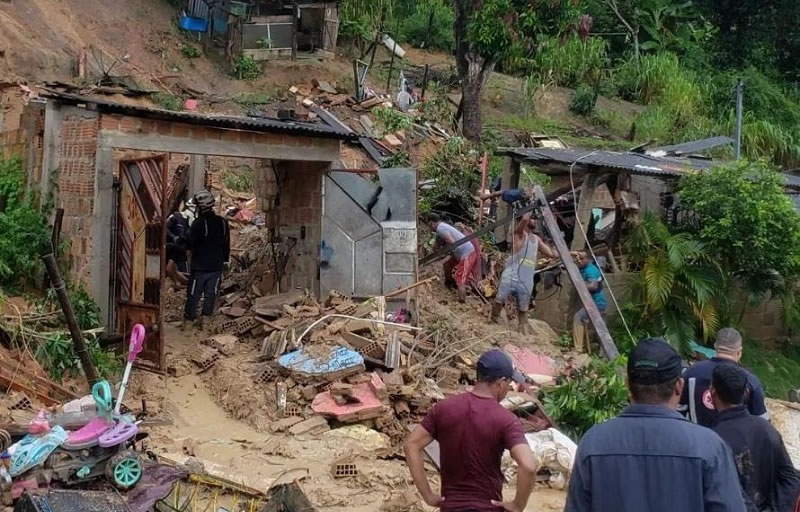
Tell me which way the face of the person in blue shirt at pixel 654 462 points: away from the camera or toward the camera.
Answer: away from the camera

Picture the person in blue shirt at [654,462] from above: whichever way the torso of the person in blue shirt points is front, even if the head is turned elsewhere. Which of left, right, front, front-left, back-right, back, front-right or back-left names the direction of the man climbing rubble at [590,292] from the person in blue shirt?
front

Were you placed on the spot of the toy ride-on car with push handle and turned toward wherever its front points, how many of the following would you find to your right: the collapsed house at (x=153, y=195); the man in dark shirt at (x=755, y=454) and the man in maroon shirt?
1

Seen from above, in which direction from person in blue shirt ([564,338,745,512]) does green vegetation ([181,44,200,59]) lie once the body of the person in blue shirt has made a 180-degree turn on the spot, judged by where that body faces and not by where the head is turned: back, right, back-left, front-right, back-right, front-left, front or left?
back-right

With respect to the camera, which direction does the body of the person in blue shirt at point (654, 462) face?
away from the camera

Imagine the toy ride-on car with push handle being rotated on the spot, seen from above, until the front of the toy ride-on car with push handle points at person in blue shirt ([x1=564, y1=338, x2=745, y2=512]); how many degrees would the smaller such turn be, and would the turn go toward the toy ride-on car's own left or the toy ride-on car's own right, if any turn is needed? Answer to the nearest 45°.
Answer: approximately 135° to the toy ride-on car's own left

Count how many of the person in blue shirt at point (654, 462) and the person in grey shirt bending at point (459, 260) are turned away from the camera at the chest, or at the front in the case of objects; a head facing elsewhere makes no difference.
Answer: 1

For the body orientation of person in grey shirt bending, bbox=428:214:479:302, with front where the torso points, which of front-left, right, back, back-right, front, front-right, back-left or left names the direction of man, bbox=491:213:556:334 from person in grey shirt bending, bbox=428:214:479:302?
back-left

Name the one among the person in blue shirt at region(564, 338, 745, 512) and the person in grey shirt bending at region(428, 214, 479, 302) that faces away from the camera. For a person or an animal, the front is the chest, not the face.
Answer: the person in blue shirt

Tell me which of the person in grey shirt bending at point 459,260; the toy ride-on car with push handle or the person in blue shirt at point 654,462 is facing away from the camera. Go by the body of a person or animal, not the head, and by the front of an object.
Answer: the person in blue shirt

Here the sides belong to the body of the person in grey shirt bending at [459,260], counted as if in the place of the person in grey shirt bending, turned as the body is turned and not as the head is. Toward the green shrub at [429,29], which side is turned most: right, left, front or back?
right
